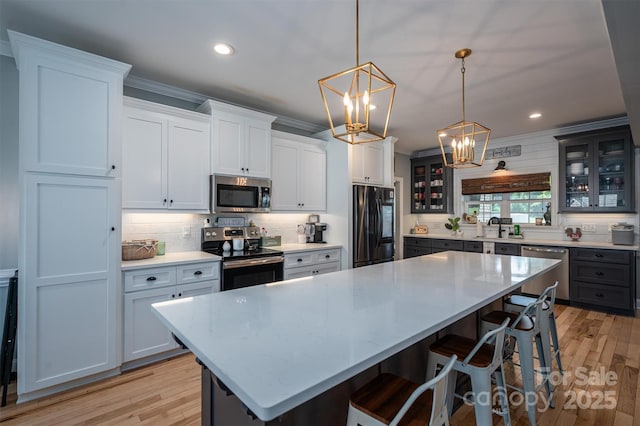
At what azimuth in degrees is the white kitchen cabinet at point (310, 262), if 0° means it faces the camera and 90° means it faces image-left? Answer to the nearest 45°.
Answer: approximately 315°

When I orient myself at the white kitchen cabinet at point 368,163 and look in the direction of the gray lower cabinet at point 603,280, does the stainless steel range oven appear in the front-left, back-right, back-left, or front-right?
back-right

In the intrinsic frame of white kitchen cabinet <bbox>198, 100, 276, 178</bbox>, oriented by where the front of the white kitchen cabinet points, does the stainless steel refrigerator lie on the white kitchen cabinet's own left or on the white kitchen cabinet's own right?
on the white kitchen cabinet's own left

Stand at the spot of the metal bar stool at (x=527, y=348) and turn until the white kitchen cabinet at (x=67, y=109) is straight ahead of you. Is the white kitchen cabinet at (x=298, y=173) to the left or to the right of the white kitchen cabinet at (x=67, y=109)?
right

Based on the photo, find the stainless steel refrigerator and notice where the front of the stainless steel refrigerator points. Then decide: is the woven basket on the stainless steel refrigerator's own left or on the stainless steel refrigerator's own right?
on the stainless steel refrigerator's own right
